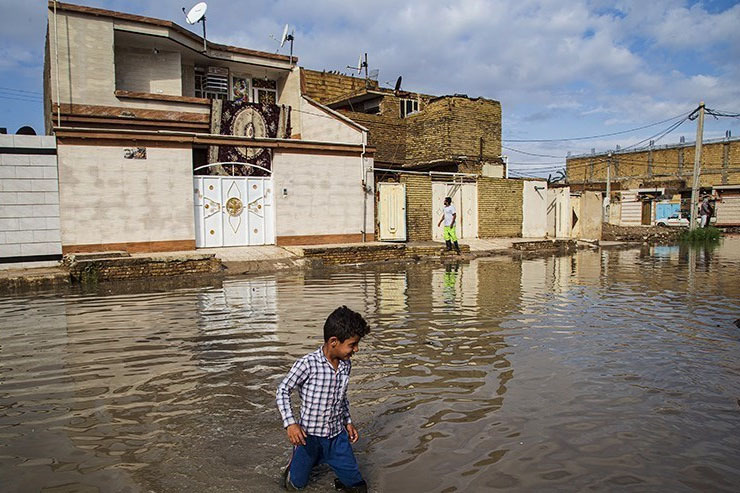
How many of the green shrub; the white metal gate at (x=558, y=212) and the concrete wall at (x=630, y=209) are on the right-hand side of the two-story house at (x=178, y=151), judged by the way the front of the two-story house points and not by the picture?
0

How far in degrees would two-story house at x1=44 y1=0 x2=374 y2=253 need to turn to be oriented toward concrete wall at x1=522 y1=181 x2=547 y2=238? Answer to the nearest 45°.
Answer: approximately 90° to its left

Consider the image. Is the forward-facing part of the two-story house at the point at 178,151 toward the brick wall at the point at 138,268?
yes

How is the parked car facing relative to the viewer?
to the viewer's left

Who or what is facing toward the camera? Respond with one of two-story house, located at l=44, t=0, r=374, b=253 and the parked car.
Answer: the two-story house

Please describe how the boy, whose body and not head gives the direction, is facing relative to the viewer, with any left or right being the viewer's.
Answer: facing the viewer and to the right of the viewer

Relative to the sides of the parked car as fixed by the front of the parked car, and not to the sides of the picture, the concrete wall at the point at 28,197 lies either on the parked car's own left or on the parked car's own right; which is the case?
on the parked car's own left

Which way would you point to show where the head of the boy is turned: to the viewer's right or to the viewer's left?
to the viewer's right

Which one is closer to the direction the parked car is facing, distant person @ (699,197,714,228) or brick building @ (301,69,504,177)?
the brick building

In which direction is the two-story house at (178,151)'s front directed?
toward the camera

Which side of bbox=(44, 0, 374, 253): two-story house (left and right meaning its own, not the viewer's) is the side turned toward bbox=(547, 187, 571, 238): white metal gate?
left

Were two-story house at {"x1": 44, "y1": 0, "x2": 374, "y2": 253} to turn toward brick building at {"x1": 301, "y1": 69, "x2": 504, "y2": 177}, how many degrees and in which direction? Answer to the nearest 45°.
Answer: approximately 135° to its left

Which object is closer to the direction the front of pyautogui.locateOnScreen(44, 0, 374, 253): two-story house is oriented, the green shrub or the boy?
the boy

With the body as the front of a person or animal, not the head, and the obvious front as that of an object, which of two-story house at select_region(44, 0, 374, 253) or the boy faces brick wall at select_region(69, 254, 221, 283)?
the two-story house

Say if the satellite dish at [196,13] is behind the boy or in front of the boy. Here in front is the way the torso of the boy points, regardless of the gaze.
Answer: behind

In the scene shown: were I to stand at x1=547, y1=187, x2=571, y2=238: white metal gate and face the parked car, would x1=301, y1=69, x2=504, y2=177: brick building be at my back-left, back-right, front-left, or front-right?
back-left

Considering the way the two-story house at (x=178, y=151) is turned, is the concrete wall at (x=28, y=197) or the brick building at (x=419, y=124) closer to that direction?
the concrete wall
